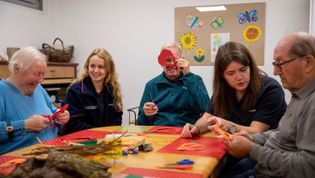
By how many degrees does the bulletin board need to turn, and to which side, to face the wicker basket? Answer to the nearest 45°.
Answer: approximately 90° to its right

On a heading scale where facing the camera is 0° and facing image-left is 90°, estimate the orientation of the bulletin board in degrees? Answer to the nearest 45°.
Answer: approximately 0°

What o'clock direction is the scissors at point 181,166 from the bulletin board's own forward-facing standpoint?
The scissors is roughly at 12 o'clock from the bulletin board.

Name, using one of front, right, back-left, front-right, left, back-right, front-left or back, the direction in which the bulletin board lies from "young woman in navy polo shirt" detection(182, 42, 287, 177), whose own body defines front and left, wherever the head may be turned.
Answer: back-right

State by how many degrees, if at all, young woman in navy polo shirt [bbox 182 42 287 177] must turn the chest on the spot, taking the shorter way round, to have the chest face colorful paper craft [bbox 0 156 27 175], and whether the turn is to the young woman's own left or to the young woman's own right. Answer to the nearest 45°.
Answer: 0° — they already face it

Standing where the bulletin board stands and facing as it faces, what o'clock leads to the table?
The table is roughly at 12 o'clock from the bulletin board.

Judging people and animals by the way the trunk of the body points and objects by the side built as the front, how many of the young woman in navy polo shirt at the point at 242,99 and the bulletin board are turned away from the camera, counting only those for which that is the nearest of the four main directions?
0

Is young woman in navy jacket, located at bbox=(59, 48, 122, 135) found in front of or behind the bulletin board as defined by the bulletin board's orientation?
in front

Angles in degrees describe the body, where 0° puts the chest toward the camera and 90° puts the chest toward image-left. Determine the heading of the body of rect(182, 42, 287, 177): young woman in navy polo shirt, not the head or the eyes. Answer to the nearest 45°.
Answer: approximately 45°

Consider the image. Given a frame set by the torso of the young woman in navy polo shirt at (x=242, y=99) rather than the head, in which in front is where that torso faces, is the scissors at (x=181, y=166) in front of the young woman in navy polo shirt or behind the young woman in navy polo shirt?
in front

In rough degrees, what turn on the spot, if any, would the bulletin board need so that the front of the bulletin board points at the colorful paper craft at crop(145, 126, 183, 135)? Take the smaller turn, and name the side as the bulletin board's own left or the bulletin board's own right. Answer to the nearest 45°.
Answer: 0° — it already faces it

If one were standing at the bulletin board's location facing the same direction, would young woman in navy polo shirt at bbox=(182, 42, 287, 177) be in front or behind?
in front
